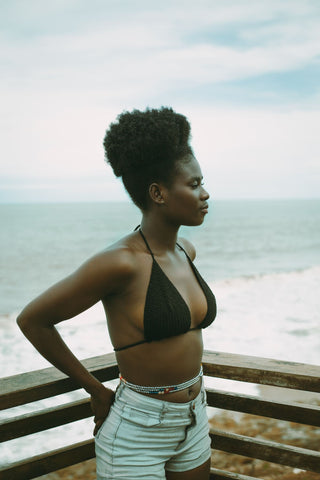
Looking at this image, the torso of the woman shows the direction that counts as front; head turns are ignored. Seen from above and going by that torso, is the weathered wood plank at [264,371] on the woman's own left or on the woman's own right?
on the woman's own left

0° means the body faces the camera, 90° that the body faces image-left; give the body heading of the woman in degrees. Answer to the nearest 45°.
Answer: approximately 315°

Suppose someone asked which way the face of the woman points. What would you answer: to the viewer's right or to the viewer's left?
to the viewer's right
